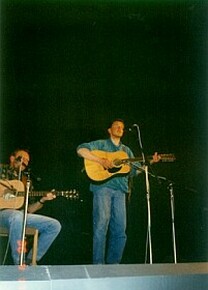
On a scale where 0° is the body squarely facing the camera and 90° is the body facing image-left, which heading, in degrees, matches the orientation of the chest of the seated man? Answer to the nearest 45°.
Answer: approximately 315°

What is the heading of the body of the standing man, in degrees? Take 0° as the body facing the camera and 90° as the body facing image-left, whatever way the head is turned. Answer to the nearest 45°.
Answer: approximately 315°
